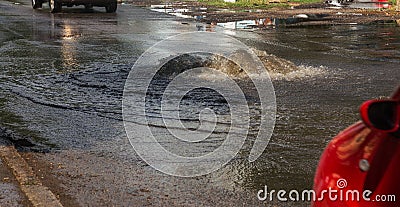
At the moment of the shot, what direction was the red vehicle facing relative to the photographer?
facing away from the viewer and to the left of the viewer

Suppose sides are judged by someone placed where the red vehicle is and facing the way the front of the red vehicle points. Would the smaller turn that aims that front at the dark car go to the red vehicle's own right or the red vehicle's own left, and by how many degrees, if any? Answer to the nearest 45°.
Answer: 0° — it already faces it
